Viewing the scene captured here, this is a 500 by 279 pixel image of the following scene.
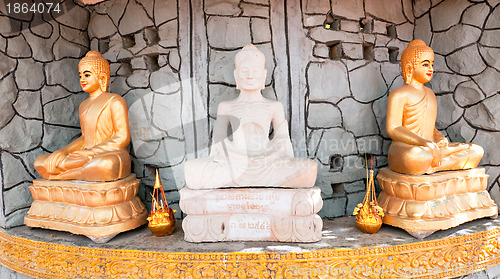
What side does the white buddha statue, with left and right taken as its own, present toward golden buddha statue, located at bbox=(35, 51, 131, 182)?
right

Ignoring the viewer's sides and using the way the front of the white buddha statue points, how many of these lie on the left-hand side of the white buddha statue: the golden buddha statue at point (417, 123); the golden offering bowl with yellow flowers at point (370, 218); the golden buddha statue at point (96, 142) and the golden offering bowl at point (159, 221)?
2

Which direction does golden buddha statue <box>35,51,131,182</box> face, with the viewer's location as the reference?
facing the viewer and to the left of the viewer

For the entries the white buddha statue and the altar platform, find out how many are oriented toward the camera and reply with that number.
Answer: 2

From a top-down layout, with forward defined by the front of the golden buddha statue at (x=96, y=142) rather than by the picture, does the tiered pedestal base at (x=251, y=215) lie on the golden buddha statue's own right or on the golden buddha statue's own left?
on the golden buddha statue's own left

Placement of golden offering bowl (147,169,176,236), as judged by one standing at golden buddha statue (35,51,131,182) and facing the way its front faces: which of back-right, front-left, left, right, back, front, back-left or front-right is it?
left

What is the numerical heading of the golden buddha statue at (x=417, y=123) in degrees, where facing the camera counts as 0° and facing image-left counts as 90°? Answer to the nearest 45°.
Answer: approximately 315°

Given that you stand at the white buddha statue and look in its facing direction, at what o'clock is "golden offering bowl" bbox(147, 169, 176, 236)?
The golden offering bowl is roughly at 3 o'clock from the white buddha statue.

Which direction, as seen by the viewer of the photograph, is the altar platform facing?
facing the viewer

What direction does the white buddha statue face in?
toward the camera
